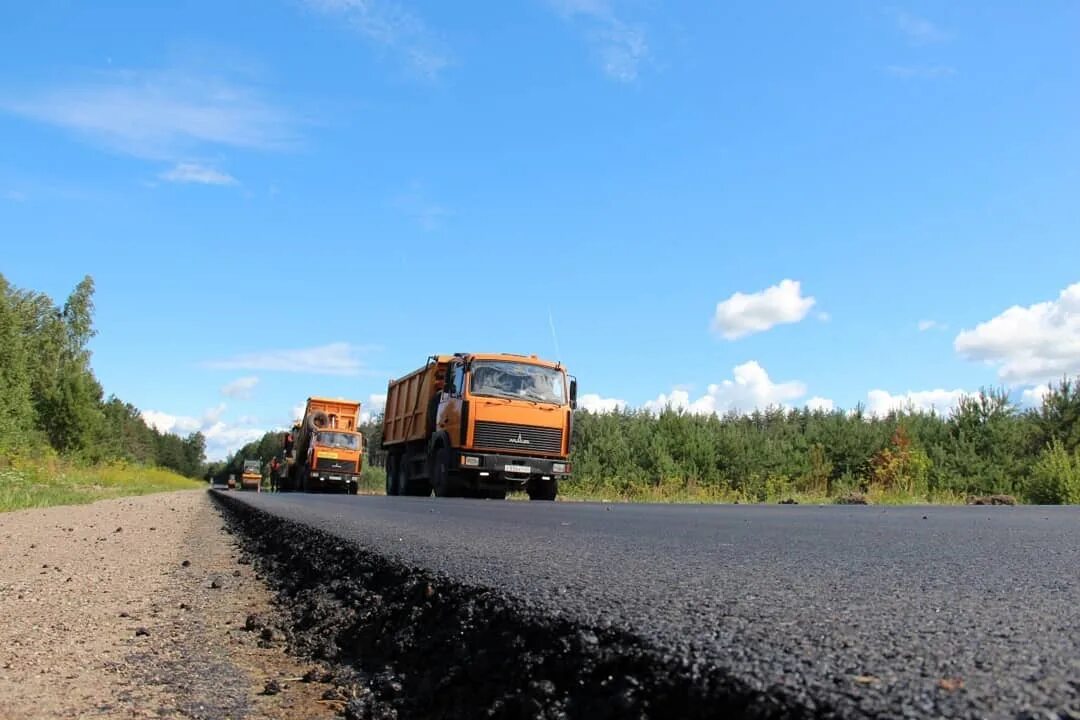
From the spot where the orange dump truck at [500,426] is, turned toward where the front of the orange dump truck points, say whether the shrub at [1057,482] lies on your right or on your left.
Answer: on your left

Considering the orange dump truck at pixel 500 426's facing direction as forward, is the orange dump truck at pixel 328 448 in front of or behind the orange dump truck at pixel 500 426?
behind

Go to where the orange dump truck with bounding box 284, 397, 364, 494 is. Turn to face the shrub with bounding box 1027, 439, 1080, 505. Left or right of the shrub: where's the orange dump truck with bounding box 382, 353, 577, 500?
right

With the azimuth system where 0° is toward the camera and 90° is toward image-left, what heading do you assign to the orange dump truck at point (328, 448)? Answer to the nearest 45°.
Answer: approximately 0°

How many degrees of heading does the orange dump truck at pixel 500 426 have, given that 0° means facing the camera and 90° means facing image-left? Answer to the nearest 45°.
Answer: approximately 315°

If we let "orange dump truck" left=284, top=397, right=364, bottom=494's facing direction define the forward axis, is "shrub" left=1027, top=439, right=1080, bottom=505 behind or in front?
in front

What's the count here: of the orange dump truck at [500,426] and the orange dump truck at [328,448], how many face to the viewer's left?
0

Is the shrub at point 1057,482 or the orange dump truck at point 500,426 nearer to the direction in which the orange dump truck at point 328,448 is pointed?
the orange dump truck

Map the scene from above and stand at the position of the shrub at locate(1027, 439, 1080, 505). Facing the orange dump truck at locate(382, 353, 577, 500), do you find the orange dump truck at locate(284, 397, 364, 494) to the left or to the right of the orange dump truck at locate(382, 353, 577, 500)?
right
